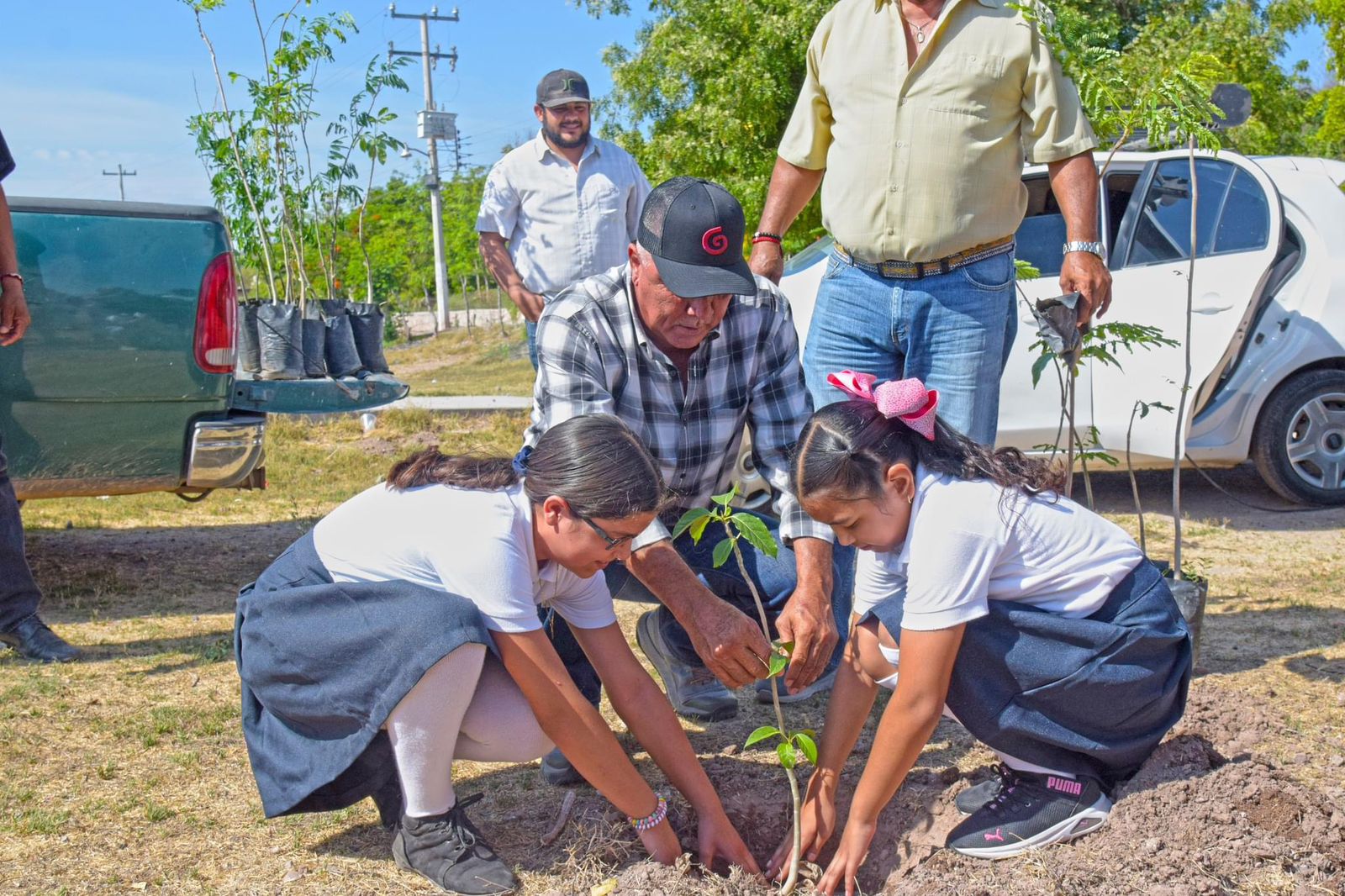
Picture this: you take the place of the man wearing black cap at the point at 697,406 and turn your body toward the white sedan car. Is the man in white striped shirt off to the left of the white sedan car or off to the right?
left

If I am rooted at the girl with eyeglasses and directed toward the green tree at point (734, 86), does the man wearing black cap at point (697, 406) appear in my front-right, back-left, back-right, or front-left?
front-right

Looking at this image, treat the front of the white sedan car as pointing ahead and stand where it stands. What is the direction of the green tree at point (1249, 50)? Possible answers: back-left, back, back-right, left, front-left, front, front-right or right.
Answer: right

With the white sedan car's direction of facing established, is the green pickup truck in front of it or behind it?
in front

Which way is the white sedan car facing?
to the viewer's left

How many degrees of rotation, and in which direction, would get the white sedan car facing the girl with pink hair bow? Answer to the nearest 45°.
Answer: approximately 90° to its left

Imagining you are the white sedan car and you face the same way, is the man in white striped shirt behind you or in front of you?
in front

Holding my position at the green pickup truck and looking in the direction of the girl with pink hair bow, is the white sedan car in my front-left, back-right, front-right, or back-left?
front-left

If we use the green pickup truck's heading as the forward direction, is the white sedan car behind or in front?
behind

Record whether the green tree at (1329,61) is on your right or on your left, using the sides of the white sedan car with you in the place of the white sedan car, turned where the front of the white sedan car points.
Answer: on your right
